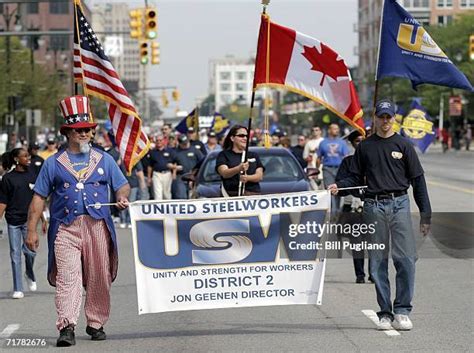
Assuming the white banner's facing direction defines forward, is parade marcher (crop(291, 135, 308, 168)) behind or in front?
behind

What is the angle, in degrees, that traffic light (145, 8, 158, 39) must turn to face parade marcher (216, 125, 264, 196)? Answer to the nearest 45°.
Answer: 0° — it already faces them

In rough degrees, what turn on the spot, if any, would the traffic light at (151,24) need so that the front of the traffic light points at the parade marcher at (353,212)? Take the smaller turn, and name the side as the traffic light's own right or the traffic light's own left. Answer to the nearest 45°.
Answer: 0° — it already faces them

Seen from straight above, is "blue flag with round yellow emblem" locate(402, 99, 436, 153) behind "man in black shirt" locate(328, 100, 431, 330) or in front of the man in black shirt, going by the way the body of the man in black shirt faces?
behind
